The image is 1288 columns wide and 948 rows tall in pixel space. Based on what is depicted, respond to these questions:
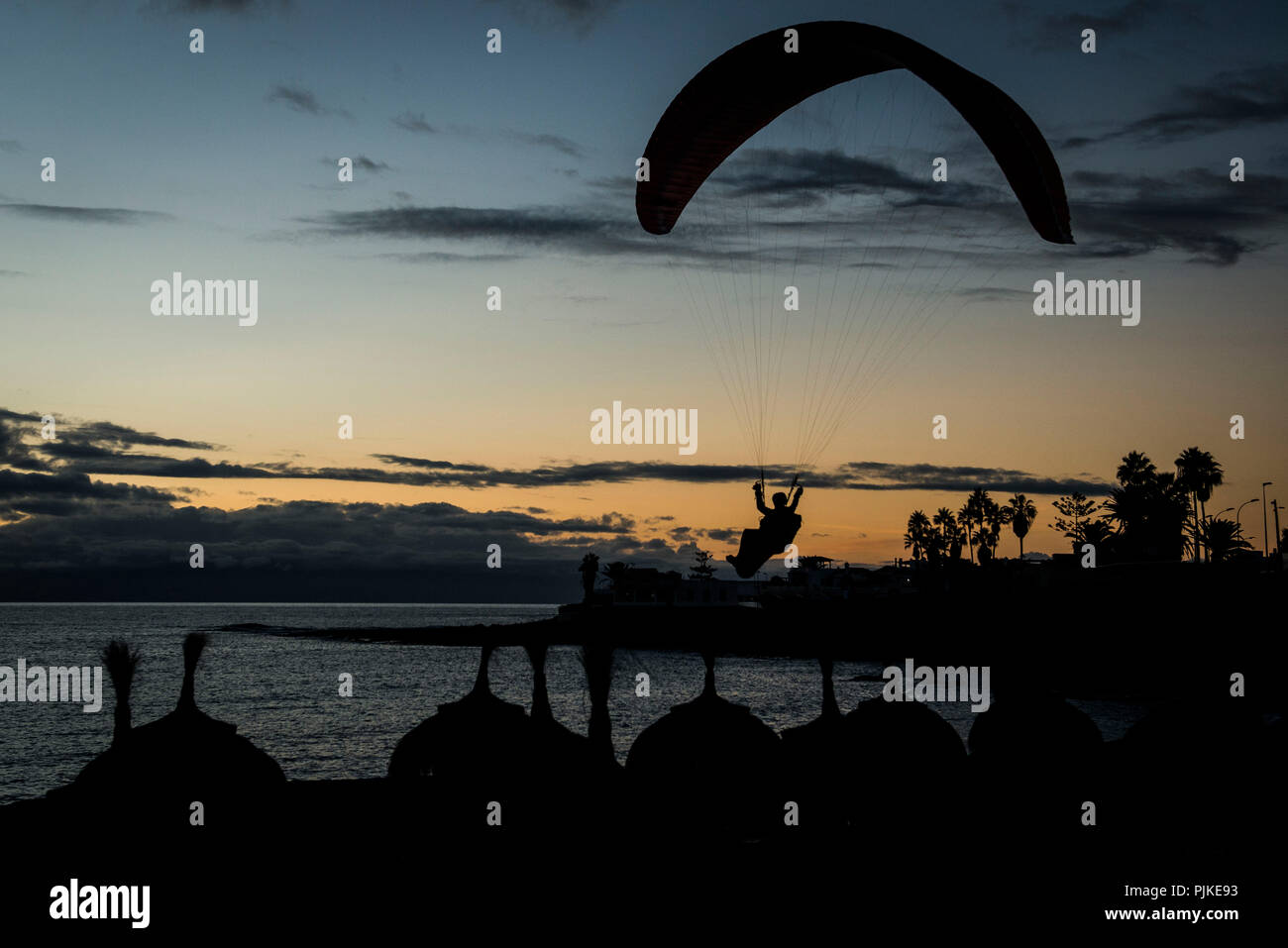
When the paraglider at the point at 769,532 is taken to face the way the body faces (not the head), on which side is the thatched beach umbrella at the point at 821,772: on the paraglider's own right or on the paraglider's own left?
on the paraglider's own left

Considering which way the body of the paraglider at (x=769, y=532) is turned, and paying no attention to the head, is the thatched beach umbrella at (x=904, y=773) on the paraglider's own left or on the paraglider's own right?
on the paraglider's own left

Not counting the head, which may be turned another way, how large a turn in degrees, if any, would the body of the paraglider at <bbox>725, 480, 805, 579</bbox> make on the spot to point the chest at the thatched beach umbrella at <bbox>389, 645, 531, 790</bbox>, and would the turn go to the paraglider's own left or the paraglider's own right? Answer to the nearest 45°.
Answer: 0° — they already face it

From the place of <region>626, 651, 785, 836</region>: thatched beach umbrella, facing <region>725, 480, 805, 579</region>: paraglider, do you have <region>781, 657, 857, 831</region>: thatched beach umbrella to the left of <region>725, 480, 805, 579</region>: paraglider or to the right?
right

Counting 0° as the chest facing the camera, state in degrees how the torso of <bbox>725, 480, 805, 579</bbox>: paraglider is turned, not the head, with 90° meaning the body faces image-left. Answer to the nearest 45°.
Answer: approximately 45°
